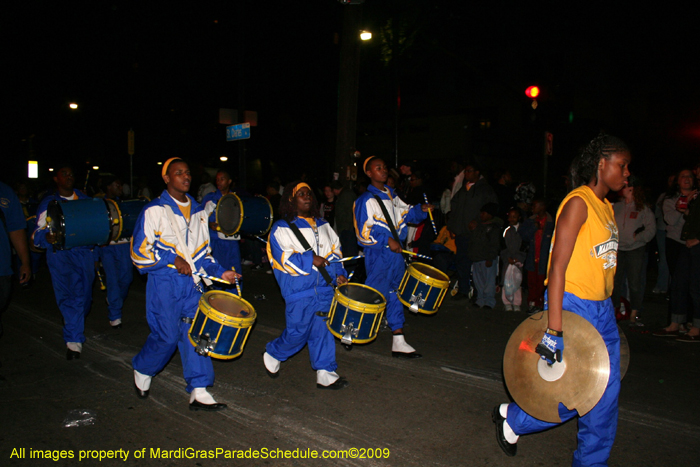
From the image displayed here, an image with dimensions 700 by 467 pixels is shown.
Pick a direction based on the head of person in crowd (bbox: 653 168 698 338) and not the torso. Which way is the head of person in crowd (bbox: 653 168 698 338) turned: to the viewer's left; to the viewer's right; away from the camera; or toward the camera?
toward the camera

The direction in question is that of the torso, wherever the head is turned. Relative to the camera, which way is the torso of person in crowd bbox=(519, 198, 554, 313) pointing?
toward the camera

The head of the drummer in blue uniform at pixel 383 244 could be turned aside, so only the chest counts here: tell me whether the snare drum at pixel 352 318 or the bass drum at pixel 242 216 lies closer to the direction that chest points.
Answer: the snare drum

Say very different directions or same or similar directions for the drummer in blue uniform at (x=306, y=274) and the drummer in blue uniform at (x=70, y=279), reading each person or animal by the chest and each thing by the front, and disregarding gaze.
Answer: same or similar directions

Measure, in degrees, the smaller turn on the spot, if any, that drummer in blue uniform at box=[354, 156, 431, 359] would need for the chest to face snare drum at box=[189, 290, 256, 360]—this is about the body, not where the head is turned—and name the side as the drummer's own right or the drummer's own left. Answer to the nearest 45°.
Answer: approximately 90° to the drummer's own right
